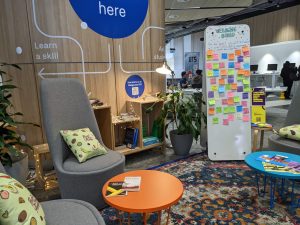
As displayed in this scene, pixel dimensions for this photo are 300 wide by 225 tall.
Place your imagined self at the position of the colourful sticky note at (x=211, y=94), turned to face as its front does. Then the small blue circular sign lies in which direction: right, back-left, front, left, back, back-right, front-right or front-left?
right

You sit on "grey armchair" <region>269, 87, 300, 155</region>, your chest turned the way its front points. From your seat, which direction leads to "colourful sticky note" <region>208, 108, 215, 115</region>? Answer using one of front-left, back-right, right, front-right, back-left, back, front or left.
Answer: front-right

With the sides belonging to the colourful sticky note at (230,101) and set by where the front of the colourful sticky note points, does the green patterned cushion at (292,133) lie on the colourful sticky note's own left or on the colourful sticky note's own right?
on the colourful sticky note's own left

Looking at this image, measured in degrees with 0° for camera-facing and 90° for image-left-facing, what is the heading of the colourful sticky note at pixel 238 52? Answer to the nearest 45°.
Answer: approximately 0°

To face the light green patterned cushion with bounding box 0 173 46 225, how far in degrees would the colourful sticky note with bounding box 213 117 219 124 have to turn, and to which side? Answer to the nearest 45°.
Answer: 0° — it already faces it

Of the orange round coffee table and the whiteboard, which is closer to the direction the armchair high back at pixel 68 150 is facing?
the orange round coffee table

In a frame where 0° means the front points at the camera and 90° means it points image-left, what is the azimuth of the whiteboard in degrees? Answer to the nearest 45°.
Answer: approximately 0°

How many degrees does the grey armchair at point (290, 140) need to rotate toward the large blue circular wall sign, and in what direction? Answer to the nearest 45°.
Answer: approximately 45° to its right

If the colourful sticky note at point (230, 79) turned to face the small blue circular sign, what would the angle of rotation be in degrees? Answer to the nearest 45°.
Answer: approximately 90° to its right

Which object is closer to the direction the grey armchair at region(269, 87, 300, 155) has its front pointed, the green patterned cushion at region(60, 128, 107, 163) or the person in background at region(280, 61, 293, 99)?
the green patterned cushion

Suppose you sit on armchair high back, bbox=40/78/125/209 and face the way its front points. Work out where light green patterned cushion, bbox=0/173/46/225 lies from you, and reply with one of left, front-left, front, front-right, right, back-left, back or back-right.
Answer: front-right
